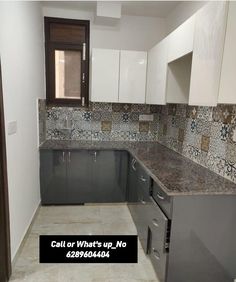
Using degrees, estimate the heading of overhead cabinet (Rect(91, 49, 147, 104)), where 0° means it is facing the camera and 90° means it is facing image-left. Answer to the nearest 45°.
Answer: approximately 0°

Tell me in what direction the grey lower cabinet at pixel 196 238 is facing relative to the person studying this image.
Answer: facing to the left of the viewer

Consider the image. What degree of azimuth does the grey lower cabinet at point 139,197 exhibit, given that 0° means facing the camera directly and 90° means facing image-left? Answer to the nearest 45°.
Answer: approximately 90°
